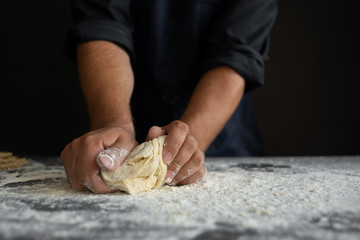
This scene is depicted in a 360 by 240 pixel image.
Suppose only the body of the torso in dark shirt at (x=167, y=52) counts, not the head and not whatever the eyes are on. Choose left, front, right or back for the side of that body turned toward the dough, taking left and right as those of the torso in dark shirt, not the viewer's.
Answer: front

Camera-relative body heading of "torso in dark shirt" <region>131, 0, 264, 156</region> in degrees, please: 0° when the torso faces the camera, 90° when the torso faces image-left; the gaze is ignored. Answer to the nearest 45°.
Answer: approximately 0°
